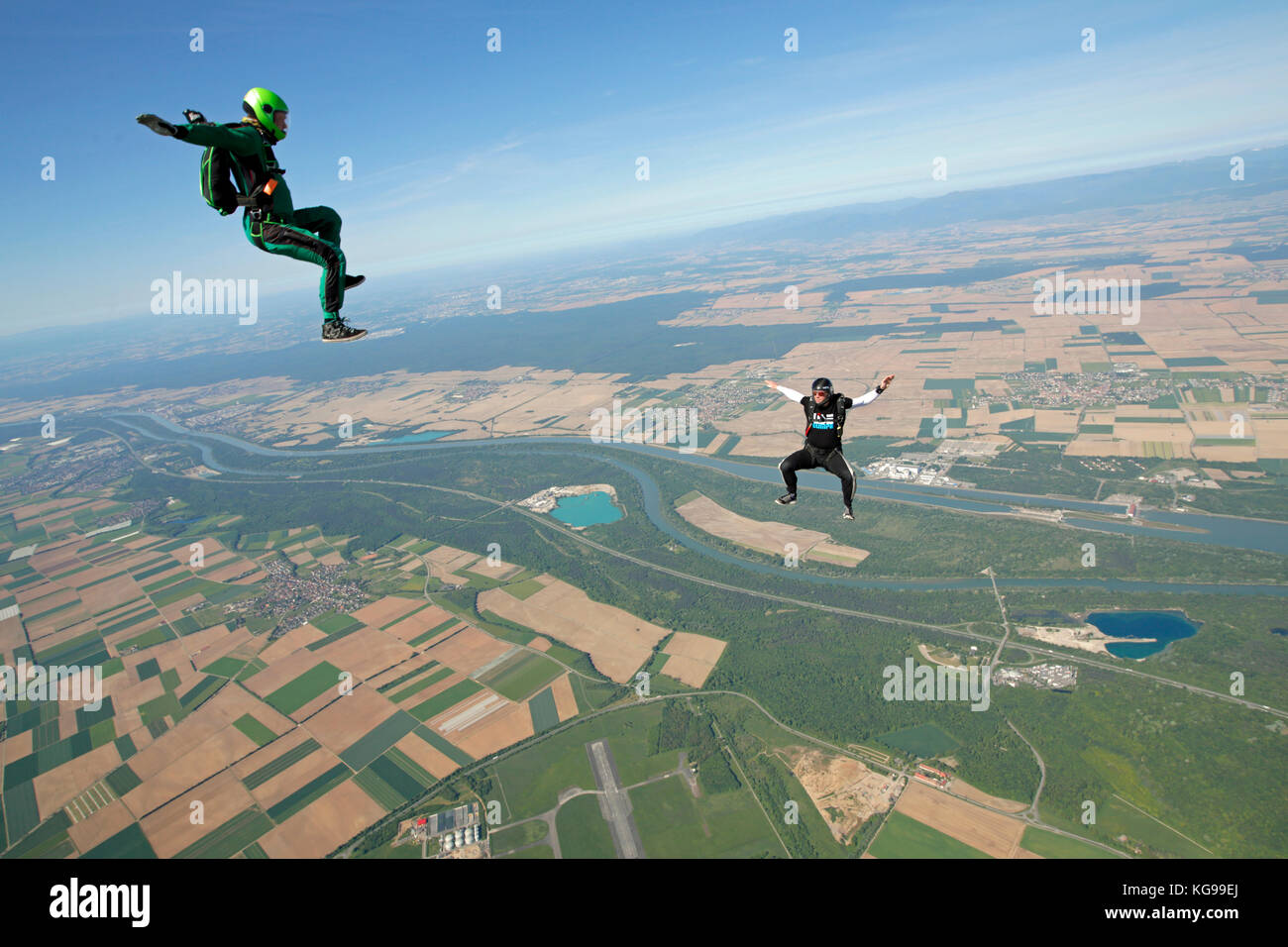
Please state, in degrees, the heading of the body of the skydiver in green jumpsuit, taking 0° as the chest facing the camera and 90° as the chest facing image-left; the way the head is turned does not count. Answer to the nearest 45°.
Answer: approximately 270°
